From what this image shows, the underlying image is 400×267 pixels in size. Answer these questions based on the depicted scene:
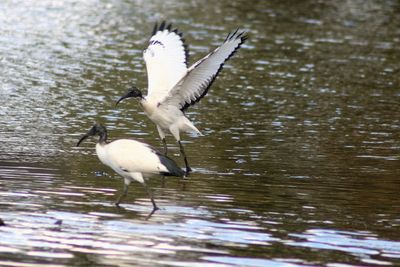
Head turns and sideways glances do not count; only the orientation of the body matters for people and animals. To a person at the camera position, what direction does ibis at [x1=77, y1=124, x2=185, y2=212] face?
facing to the left of the viewer

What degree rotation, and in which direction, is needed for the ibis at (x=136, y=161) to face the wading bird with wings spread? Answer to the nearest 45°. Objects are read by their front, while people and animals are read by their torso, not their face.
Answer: approximately 90° to its right
